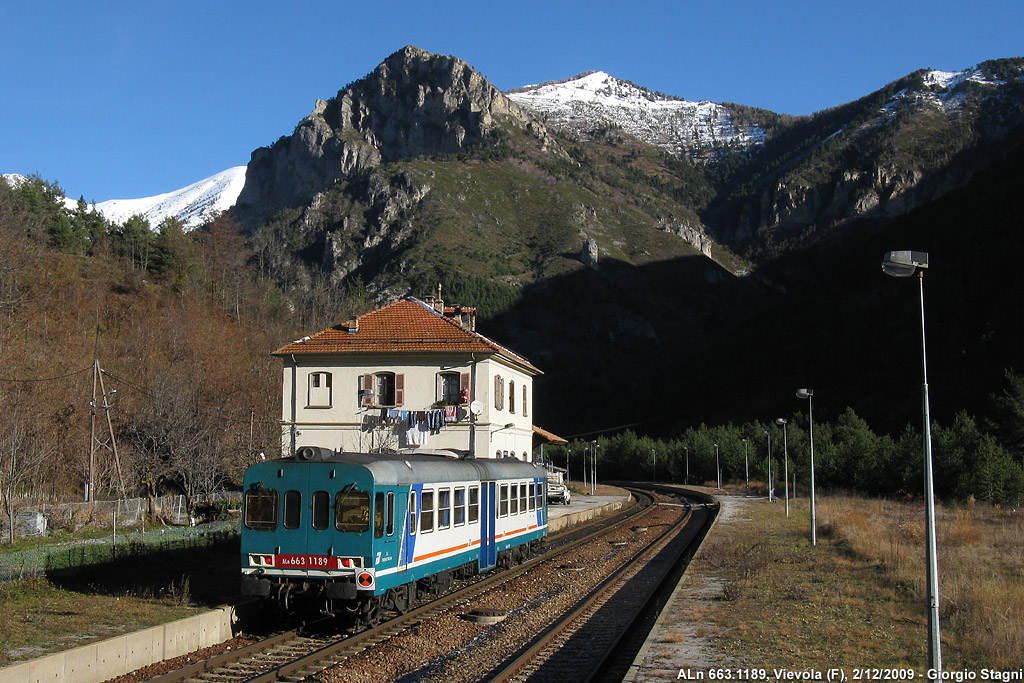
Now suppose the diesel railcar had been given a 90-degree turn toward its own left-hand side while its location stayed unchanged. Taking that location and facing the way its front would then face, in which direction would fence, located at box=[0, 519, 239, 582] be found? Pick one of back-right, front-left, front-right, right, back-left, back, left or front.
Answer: back

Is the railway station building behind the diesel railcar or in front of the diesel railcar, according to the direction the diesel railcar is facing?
behind

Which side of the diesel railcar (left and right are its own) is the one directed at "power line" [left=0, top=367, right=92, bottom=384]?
right

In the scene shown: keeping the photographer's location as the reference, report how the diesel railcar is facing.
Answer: facing the viewer and to the left of the viewer

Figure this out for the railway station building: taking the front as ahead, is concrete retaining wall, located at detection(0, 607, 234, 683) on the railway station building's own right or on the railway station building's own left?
on the railway station building's own right

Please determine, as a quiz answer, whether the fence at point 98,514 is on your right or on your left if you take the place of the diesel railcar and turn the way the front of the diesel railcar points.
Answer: on your right

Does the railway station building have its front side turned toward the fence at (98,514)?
no

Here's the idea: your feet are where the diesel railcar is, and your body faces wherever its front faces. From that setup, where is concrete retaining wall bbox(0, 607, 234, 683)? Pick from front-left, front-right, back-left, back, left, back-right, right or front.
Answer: front

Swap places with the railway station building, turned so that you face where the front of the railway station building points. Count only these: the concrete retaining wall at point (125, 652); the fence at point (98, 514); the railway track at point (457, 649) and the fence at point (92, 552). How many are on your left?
0

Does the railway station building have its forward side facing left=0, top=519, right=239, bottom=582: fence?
no

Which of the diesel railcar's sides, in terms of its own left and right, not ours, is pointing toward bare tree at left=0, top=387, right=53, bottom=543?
right
